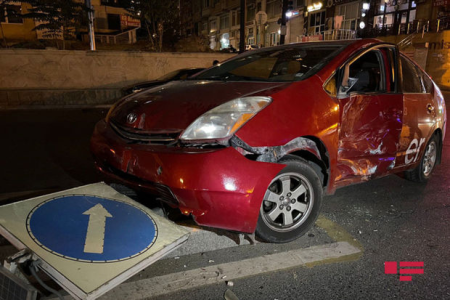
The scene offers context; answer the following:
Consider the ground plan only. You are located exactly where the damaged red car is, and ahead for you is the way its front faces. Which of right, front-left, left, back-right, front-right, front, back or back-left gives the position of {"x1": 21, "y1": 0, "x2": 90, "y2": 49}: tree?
right

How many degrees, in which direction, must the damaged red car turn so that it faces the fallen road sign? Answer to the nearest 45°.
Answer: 0° — it already faces it

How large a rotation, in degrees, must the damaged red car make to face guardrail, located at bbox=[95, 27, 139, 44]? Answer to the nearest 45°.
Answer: approximately 90° to its right

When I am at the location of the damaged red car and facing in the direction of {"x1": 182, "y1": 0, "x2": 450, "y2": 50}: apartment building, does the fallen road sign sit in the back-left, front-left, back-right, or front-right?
back-left

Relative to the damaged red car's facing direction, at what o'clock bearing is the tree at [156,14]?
The tree is roughly at 4 o'clock from the damaged red car.

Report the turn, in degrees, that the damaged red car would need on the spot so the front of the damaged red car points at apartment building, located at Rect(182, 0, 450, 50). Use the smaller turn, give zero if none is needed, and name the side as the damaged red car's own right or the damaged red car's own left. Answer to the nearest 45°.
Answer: approximately 135° to the damaged red car's own right
